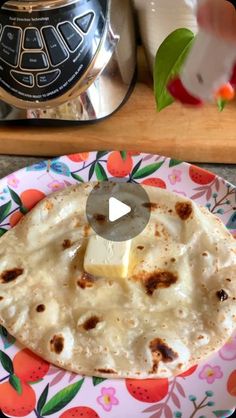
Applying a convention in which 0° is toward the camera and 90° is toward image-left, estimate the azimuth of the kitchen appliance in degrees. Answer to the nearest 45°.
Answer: approximately 0°
